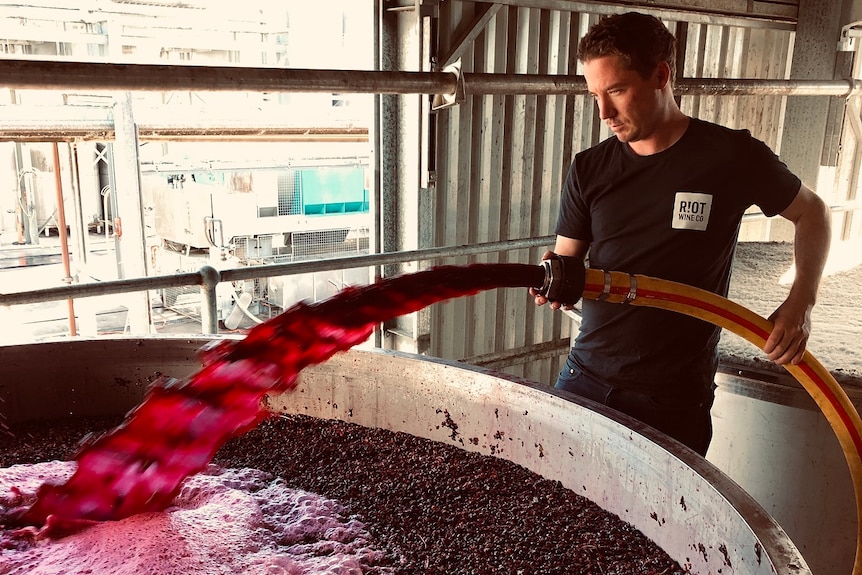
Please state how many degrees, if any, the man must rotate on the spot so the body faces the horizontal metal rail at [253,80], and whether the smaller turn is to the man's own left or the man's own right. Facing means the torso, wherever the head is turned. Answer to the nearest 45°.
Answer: approximately 45° to the man's own right

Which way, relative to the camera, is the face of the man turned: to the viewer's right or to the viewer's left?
to the viewer's left

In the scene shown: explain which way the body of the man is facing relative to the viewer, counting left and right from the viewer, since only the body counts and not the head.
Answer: facing the viewer and to the left of the viewer

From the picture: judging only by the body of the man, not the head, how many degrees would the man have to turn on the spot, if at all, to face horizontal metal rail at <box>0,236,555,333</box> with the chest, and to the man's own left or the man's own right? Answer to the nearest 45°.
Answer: approximately 45° to the man's own right

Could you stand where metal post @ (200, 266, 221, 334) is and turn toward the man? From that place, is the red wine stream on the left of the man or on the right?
right

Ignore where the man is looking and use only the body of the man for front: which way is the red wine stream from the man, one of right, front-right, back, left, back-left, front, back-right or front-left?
front

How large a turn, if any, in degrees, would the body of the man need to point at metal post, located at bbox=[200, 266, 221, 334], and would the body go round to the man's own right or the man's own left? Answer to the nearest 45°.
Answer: approximately 45° to the man's own right
